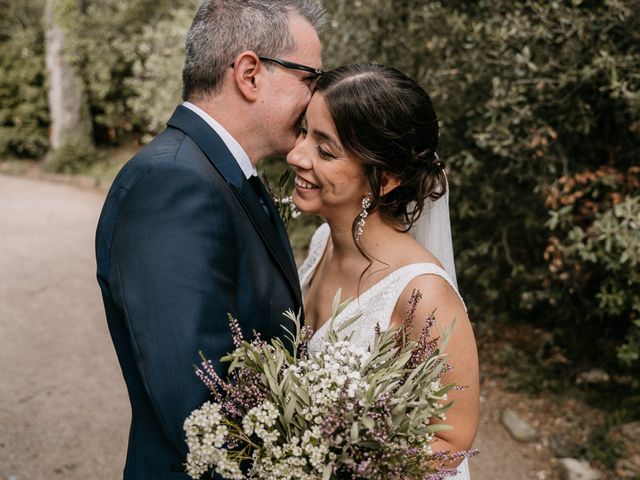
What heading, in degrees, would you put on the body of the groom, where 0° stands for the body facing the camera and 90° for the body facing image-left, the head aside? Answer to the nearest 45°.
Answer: approximately 270°

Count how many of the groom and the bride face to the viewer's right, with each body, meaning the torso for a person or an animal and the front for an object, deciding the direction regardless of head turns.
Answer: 1

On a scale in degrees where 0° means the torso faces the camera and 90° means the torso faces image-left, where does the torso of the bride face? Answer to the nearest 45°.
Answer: approximately 45°

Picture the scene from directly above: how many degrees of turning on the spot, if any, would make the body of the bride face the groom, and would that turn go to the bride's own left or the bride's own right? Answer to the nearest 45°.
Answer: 0° — they already face them

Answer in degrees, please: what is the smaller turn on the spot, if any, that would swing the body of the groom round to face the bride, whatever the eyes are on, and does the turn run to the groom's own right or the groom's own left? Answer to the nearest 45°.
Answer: approximately 45° to the groom's own left

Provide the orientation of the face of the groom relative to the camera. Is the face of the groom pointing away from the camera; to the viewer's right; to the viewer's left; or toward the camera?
to the viewer's right
